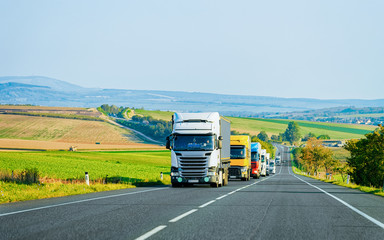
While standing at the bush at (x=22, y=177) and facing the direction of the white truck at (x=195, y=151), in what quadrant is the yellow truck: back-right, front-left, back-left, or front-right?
front-left

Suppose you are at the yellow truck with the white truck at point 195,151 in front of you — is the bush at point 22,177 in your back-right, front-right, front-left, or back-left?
front-right

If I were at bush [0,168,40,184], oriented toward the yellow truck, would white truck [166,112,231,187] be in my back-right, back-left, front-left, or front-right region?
front-right

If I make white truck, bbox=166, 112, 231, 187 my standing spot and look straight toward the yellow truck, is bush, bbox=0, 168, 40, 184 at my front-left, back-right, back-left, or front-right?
back-left

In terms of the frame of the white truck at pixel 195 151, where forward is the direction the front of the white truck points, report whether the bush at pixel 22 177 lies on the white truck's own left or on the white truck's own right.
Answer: on the white truck's own right

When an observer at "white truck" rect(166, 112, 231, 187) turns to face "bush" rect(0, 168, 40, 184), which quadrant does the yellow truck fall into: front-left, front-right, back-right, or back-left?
back-right

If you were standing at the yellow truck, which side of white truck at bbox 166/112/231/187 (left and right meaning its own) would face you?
back

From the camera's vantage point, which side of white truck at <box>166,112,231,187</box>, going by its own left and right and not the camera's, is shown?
front

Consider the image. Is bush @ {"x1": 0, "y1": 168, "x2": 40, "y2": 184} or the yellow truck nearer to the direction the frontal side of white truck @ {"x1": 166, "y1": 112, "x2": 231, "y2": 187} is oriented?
the bush
